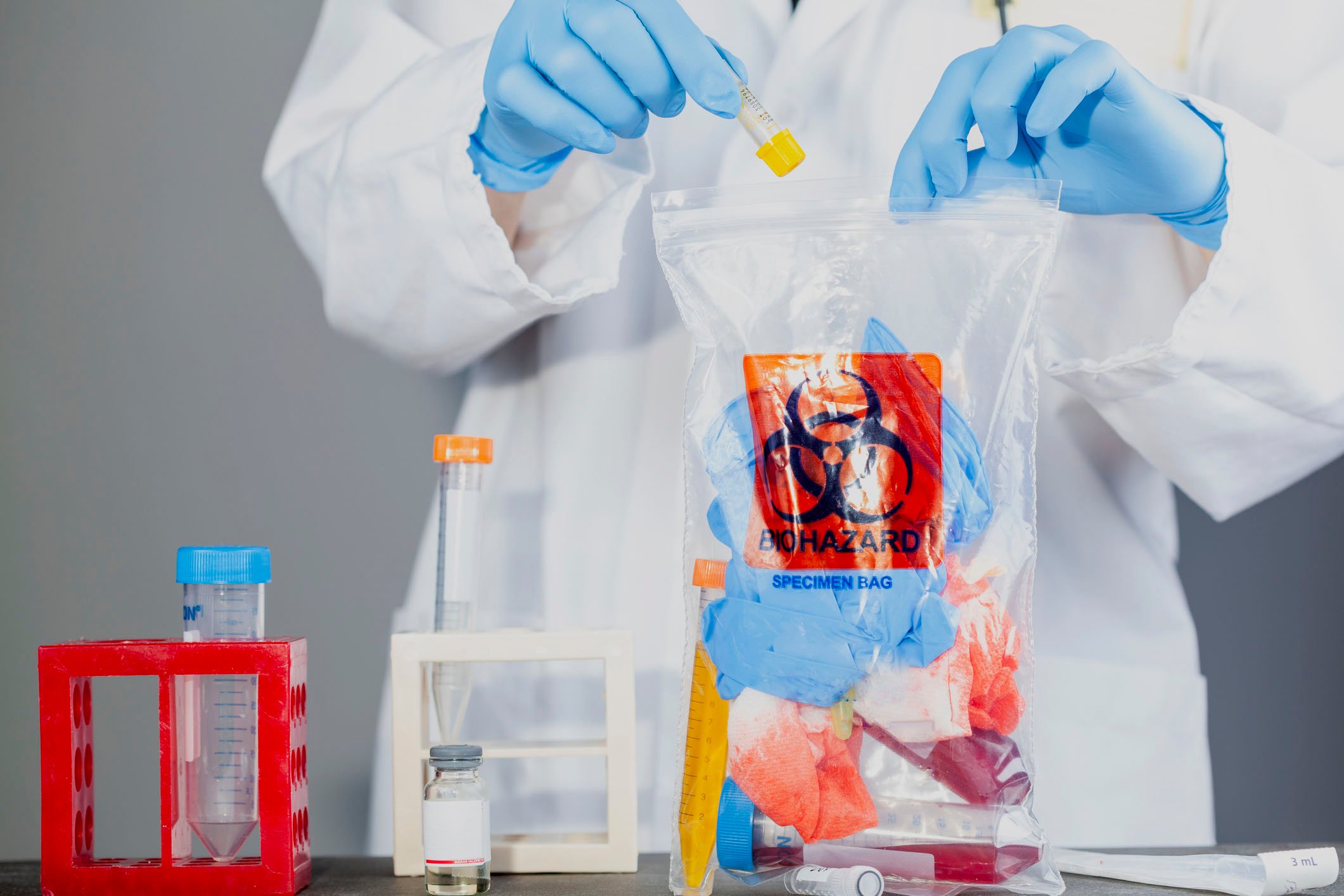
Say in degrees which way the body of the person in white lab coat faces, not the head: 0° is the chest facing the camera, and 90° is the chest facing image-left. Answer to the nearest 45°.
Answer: approximately 0°
